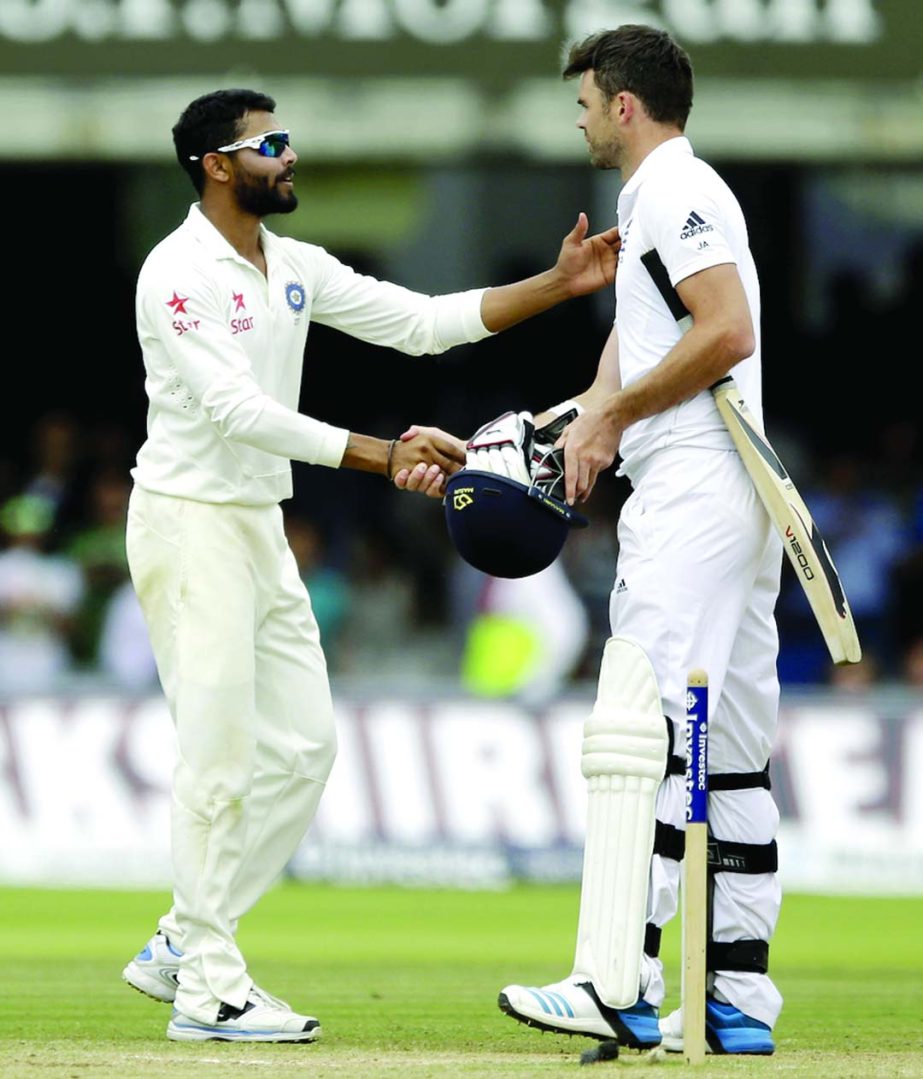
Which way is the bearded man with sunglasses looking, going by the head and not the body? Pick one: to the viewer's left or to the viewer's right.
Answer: to the viewer's right

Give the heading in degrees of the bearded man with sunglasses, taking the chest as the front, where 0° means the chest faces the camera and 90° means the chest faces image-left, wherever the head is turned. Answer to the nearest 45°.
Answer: approximately 315°
